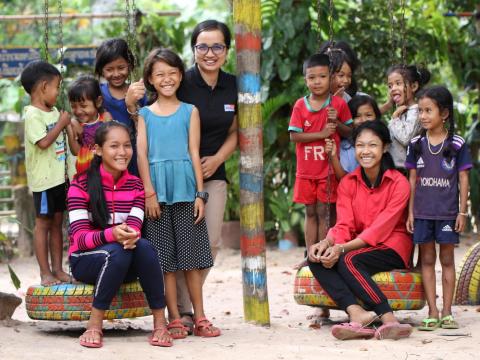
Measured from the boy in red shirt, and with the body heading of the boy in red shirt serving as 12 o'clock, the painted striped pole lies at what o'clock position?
The painted striped pole is roughly at 2 o'clock from the boy in red shirt.

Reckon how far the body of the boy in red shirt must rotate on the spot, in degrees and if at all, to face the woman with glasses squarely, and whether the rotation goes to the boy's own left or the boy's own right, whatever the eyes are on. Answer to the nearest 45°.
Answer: approximately 45° to the boy's own right

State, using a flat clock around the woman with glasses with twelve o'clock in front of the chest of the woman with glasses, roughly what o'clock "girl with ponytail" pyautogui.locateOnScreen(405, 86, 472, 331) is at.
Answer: The girl with ponytail is roughly at 9 o'clock from the woman with glasses.

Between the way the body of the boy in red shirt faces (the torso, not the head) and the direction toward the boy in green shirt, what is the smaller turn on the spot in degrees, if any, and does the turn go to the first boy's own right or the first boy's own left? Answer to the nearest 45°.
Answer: approximately 90° to the first boy's own right

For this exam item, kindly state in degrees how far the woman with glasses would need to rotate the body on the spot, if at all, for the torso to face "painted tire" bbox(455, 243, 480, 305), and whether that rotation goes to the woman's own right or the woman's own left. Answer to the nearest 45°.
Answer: approximately 135° to the woman's own left

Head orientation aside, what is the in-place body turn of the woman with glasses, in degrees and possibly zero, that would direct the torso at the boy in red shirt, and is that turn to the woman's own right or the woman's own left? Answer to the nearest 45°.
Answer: approximately 135° to the woman's own left

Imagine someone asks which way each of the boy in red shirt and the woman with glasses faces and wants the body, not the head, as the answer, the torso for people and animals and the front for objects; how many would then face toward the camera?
2

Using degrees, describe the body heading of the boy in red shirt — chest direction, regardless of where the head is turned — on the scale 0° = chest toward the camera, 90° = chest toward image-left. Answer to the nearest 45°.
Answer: approximately 0°
